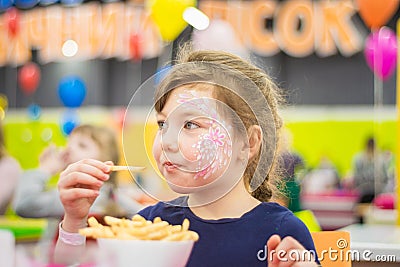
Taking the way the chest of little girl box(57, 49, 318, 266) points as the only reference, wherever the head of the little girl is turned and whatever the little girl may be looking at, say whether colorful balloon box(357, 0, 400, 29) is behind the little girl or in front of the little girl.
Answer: behind

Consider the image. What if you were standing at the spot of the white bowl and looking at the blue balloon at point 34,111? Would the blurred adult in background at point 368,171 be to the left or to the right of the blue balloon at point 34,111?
right

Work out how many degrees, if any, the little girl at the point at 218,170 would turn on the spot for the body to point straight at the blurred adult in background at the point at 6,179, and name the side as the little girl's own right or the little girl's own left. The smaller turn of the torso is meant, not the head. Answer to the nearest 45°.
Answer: approximately 90° to the little girl's own right

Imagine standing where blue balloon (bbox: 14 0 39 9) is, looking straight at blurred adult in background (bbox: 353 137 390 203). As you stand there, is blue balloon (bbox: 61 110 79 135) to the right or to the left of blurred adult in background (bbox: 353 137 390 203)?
right

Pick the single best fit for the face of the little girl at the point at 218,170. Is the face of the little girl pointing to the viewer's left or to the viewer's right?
to the viewer's left

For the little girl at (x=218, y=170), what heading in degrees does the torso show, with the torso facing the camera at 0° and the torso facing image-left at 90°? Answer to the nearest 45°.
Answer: approximately 45°

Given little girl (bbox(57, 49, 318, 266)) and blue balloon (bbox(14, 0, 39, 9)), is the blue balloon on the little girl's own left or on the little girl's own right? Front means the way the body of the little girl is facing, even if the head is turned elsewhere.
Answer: on the little girl's own right

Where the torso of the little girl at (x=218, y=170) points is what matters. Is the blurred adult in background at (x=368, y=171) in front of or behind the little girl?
behind

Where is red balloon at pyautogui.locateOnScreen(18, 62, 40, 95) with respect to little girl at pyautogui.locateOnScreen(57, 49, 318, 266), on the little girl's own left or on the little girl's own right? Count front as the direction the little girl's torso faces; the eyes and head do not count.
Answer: on the little girl's own right

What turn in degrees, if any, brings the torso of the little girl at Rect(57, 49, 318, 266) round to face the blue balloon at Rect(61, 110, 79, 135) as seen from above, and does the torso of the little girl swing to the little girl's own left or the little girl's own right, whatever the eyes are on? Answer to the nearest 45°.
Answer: approximately 135° to the little girl's own right
